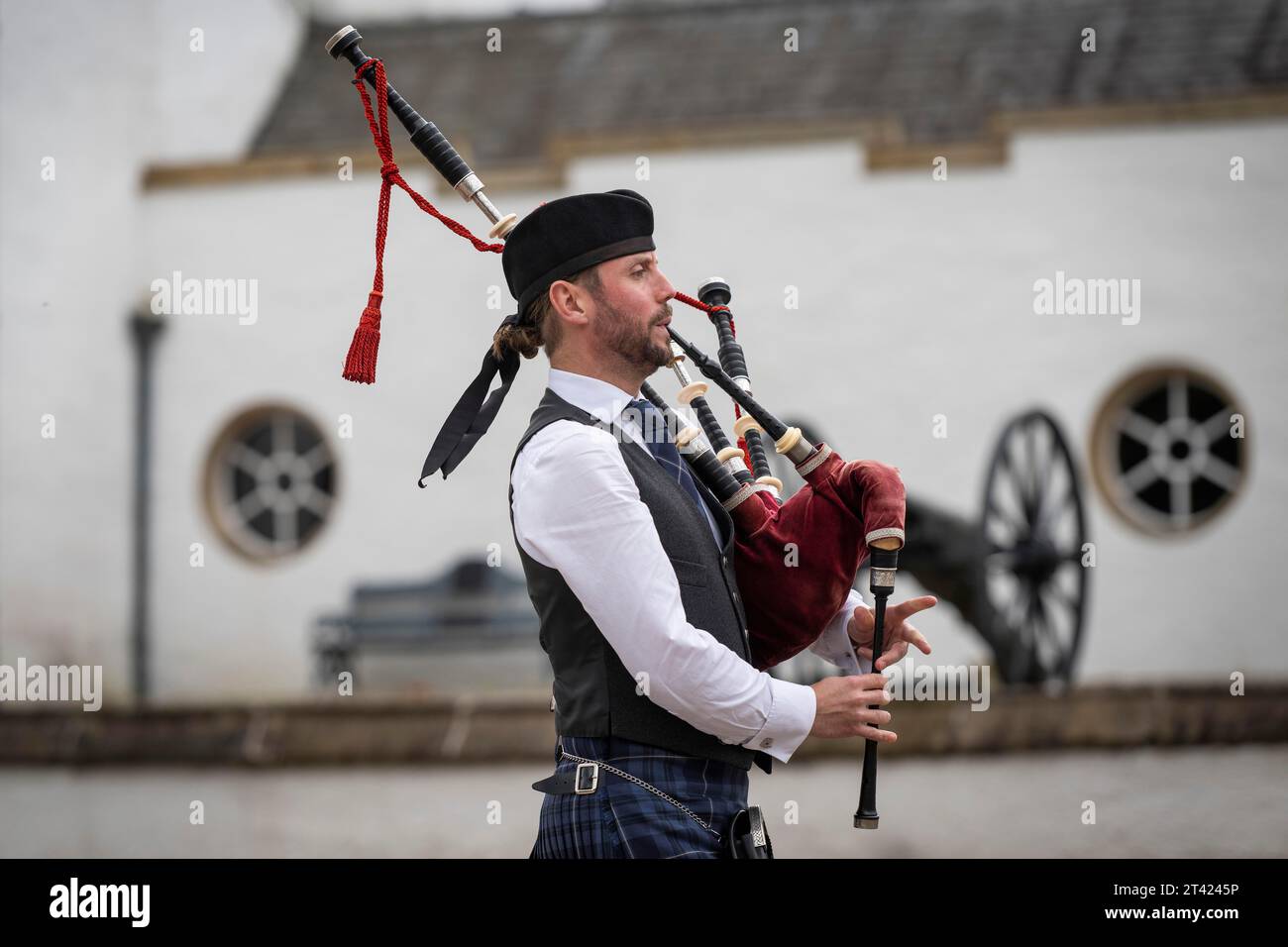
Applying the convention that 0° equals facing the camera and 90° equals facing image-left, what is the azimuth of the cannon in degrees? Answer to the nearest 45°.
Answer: approximately 45°

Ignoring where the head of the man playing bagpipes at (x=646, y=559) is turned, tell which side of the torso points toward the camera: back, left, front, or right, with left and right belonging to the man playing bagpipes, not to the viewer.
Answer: right

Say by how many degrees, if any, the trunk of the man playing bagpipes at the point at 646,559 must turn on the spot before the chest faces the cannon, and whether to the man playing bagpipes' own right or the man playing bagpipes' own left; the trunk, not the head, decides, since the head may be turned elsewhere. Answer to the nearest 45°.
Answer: approximately 90° to the man playing bagpipes' own left

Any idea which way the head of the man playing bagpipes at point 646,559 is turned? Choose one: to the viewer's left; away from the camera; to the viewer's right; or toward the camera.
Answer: to the viewer's right

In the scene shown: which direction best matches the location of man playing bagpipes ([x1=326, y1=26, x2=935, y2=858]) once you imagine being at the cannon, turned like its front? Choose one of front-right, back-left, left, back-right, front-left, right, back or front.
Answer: front-left

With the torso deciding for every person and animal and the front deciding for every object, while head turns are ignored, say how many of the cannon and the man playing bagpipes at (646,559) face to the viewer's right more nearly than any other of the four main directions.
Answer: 1
